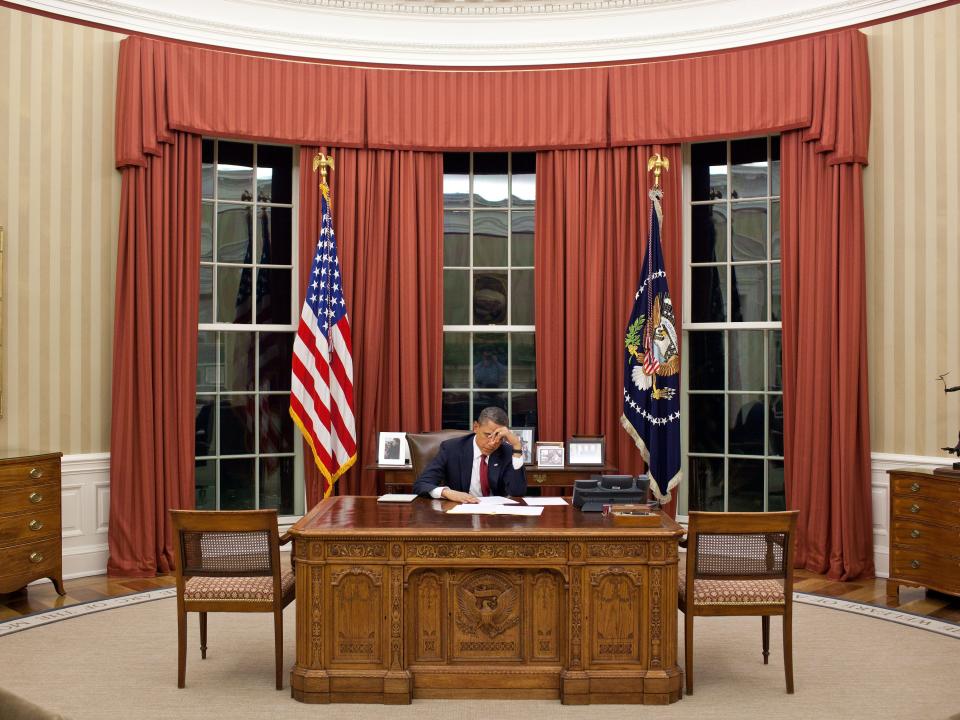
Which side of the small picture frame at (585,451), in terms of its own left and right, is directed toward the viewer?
front

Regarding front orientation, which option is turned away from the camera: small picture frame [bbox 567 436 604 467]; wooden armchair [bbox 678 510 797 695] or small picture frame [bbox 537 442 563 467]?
the wooden armchair

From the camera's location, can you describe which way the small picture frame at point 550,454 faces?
facing the viewer

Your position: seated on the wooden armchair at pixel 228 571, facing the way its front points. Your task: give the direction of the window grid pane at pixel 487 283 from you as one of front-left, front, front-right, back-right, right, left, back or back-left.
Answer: front-right

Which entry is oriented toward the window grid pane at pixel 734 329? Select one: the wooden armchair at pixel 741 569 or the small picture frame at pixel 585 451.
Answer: the wooden armchair

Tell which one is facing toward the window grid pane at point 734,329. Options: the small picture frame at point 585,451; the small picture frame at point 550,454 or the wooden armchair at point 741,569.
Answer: the wooden armchair

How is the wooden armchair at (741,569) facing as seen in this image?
away from the camera

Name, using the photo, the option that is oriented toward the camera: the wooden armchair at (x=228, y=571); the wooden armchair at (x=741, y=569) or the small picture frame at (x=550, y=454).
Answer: the small picture frame

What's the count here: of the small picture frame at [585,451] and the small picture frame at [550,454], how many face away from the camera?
0

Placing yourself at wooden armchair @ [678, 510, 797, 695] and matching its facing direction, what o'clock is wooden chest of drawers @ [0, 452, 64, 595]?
The wooden chest of drawers is roughly at 9 o'clock from the wooden armchair.

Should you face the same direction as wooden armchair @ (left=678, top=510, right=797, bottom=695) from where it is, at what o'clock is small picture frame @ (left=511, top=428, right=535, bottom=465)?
The small picture frame is roughly at 11 o'clock from the wooden armchair.

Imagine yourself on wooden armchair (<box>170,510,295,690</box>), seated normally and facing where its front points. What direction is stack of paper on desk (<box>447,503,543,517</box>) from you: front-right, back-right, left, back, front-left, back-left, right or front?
right

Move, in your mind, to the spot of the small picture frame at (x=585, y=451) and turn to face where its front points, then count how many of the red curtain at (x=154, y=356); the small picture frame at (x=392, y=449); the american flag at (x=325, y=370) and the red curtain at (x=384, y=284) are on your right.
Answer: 4

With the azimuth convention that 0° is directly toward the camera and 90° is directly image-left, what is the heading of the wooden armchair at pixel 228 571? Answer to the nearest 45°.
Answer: approximately 180°

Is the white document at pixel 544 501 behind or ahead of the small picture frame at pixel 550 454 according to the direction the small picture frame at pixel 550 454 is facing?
ahead

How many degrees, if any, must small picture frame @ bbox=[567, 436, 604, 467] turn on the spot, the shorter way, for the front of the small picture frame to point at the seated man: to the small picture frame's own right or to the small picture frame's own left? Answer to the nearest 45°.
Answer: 0° — it already faces them

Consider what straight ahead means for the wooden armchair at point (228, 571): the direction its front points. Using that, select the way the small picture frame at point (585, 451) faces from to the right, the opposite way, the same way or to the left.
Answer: the opposite way
